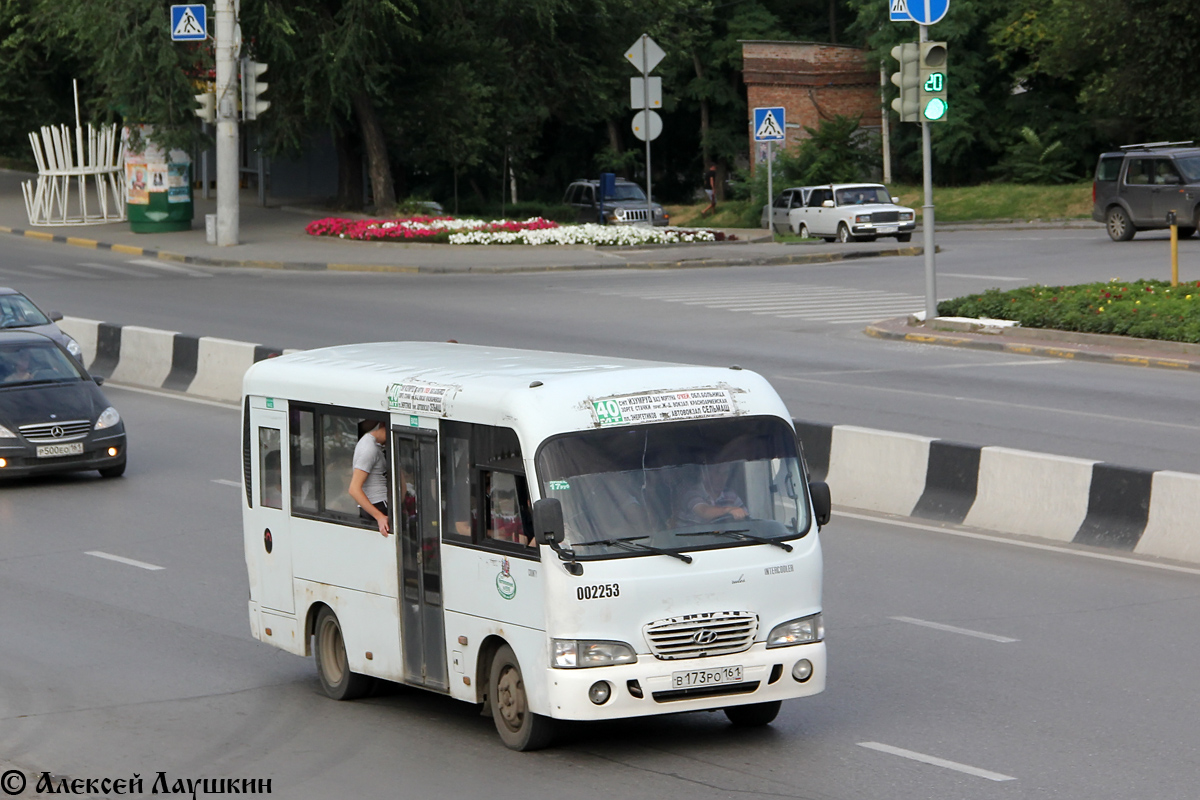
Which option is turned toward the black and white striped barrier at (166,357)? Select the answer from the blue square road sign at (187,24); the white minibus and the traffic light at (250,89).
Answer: the blue square road sign

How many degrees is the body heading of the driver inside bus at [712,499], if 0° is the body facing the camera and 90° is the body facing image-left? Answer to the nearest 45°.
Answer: approximately 315°

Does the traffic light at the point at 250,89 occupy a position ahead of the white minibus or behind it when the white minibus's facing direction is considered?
behind

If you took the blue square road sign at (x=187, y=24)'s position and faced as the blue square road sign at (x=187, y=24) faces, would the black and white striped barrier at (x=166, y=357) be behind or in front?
in front

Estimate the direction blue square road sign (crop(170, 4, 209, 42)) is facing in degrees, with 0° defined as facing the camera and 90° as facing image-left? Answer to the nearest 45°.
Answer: approximately 0°

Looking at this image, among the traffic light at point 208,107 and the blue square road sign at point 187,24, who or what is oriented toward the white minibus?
the blue square road sign

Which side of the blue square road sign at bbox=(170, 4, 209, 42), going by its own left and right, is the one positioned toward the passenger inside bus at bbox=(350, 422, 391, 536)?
front

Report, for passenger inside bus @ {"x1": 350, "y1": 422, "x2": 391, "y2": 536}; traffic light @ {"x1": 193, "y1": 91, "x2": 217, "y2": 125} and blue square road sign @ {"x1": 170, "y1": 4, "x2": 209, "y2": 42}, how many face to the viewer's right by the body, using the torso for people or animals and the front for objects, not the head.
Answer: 1

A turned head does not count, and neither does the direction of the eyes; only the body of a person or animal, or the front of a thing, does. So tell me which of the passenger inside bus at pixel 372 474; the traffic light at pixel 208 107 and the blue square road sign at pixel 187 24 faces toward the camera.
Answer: the blue square road sign

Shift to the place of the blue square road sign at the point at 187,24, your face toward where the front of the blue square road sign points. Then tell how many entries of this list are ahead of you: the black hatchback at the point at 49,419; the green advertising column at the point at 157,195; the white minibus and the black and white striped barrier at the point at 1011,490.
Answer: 3
